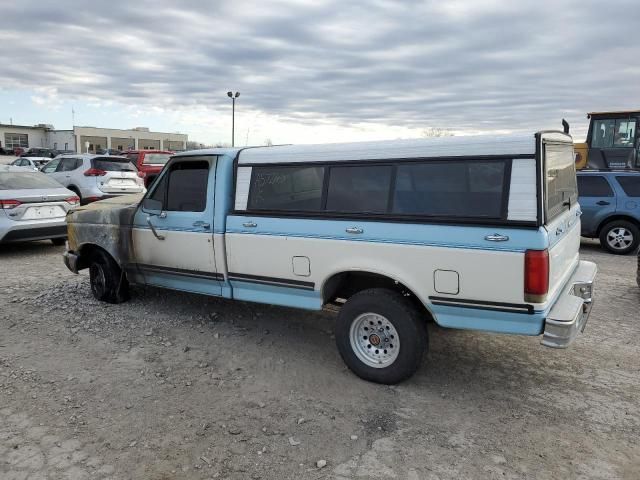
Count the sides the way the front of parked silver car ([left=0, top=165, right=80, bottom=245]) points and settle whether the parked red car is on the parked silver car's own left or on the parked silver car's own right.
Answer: on the parked silver car's own right

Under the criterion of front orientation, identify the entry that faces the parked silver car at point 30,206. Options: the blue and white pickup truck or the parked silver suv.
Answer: the blue and white pickup truck

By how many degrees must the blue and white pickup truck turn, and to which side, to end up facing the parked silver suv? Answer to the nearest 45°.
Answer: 0° — it already faces it

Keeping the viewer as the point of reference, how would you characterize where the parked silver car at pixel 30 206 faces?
facing away from the viewer and to the left of the viewer

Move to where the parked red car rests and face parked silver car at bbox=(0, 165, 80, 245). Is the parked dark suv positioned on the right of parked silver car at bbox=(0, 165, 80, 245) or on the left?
left
